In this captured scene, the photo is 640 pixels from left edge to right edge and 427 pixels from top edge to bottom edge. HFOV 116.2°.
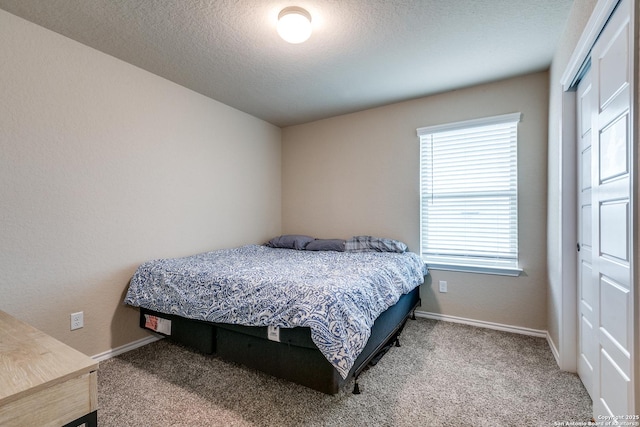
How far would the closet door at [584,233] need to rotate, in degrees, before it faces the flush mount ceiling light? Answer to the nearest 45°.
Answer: approximately 45° to its left

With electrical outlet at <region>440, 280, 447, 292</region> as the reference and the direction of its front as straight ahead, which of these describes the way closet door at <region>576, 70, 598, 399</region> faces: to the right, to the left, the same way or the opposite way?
to the right

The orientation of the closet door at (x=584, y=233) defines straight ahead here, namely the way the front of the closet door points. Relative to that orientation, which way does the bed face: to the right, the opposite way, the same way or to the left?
to the left

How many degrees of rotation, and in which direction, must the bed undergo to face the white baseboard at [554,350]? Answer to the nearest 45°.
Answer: approximately 135° to its left

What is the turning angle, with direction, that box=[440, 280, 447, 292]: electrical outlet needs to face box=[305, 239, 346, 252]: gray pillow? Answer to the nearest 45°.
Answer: approximately 90° to its right

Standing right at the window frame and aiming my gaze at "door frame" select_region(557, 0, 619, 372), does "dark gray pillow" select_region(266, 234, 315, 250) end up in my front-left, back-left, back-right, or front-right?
back-right

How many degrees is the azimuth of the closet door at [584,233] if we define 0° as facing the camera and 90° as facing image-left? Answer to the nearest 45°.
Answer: approximately 90°

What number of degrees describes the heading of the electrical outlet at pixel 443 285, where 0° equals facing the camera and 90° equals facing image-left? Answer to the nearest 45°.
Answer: approximately 0°

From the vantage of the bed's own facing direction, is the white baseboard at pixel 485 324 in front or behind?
behind

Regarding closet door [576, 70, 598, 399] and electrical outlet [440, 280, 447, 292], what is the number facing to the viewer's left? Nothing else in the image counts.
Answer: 1
